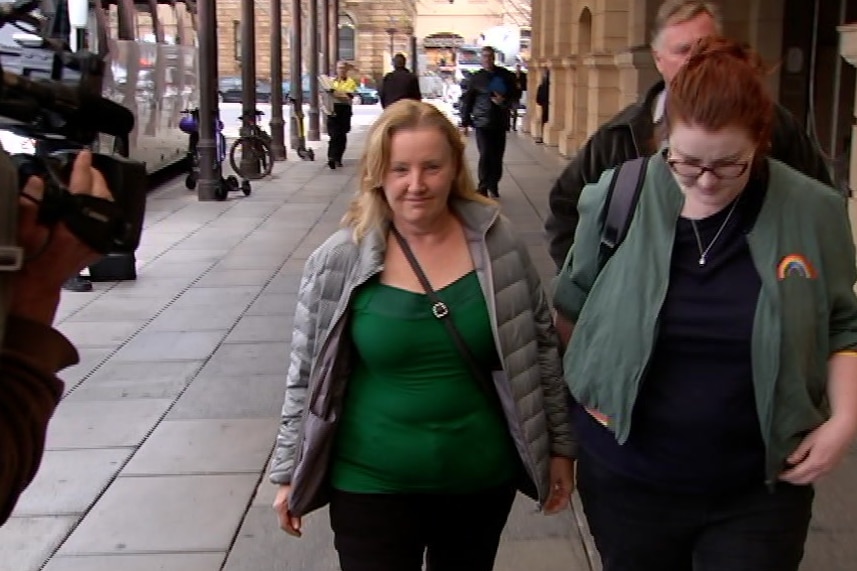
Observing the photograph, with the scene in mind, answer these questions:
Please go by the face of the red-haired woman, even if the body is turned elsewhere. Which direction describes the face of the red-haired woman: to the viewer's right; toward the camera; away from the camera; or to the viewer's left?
toward the camera

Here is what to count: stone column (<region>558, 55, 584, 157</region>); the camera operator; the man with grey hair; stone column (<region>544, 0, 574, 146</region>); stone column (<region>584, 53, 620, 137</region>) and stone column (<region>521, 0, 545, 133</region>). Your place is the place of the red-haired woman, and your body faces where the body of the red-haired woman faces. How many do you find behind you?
5

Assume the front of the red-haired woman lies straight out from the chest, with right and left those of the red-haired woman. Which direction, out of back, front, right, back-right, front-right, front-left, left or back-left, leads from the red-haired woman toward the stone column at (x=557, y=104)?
back

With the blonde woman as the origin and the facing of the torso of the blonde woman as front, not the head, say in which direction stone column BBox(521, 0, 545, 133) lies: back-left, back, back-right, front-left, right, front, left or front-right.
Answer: back

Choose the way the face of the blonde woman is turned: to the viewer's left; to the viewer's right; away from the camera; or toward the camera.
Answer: toward the camera

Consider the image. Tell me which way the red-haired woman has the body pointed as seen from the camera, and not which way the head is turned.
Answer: toward the camera

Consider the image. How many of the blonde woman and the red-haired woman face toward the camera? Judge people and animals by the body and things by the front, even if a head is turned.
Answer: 2

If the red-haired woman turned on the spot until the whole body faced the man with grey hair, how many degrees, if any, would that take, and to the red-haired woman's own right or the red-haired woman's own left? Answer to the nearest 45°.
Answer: approximately 180°
